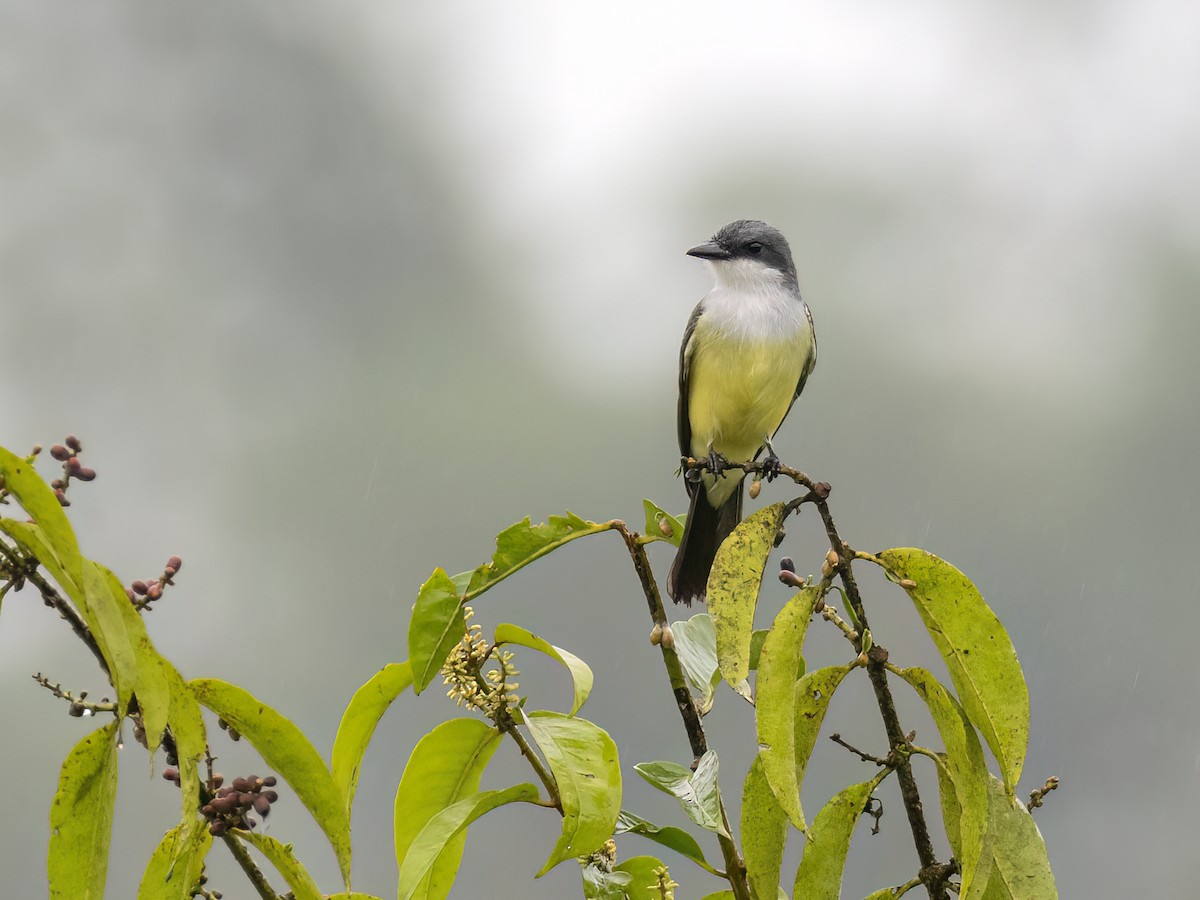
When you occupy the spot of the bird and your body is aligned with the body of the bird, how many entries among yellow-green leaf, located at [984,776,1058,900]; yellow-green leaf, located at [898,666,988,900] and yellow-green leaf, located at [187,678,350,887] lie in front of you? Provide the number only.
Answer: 3

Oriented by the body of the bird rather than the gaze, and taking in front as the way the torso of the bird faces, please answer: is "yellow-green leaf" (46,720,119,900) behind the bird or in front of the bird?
in front

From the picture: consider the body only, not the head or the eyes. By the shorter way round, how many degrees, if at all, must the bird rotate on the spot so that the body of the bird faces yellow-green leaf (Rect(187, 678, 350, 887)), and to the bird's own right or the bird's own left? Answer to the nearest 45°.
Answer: approximately 90° to the bird's own right

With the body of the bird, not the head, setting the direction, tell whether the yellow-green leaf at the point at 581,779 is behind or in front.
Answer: in front

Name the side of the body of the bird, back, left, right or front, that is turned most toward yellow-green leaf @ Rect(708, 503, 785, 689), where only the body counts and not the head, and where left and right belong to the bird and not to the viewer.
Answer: front

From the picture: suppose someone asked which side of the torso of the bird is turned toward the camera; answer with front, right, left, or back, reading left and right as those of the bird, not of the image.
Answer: front
